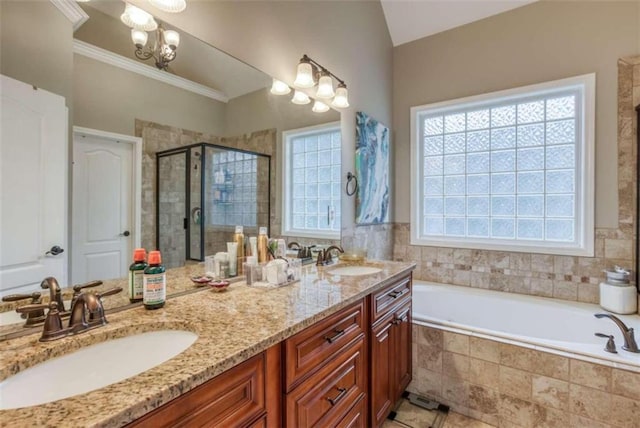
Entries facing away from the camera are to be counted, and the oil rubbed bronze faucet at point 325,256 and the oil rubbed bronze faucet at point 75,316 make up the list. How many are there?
0

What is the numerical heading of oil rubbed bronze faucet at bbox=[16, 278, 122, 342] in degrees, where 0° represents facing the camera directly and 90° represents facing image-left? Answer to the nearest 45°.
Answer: approximately 315°

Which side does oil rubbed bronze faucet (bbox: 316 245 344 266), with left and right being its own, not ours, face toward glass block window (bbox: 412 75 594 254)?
left

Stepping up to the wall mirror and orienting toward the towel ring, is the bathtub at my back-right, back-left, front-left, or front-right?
front-right

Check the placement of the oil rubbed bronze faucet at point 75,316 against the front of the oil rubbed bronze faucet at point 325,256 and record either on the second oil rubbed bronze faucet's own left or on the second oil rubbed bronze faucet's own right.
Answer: on the second oil rubbed bronze faucet's own right

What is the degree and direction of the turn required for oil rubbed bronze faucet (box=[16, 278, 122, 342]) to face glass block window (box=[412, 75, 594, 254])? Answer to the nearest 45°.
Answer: approximately 45° to its left

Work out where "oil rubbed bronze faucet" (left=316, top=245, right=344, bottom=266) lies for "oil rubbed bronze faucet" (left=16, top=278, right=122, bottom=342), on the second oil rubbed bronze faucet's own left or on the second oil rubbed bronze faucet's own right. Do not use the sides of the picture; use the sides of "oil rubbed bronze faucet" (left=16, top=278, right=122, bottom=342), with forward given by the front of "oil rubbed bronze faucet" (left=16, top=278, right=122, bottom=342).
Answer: on the second oil rubbed bronze faucet's own left

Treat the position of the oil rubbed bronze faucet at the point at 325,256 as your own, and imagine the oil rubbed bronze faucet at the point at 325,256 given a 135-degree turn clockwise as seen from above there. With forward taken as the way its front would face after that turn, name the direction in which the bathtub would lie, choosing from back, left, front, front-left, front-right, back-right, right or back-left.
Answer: back

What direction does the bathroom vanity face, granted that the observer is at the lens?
facing the viewer and to the right of the viewer
